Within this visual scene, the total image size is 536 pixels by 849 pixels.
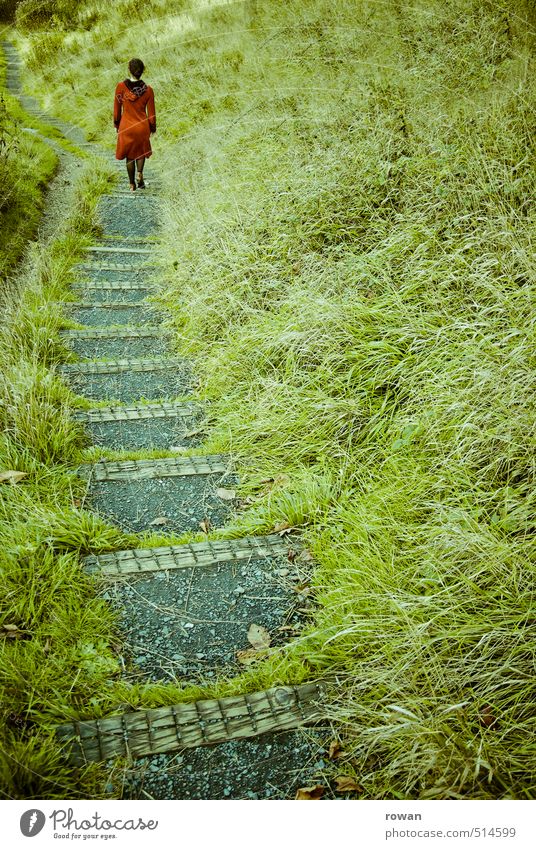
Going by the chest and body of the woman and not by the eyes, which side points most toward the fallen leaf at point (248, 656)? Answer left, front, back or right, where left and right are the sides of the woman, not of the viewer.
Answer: back

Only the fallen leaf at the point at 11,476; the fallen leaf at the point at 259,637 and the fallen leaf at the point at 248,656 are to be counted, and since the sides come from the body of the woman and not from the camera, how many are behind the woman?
3

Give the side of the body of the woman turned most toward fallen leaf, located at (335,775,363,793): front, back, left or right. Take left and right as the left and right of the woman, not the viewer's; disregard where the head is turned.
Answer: back

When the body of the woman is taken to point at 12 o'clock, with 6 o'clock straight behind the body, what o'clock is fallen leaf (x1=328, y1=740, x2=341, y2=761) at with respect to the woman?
The fallen leaf is roughly at 6 o'clock from the woman.

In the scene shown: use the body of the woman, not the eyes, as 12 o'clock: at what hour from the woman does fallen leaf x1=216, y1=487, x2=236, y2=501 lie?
The fallen leaf is roughly at 6 o'clock from the woman.

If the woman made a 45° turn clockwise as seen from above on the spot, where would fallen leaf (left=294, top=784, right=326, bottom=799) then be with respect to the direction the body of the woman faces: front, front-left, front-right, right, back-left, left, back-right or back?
back-right

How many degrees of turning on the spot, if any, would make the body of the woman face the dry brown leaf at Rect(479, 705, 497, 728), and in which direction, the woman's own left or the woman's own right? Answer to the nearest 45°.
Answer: approximately 180°

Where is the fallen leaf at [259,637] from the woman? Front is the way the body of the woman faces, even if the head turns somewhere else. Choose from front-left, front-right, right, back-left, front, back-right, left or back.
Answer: back

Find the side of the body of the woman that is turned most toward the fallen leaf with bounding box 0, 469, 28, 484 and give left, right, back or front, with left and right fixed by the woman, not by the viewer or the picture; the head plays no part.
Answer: back

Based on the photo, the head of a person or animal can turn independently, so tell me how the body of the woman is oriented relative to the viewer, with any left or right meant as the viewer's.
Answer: facing away from the viewer
